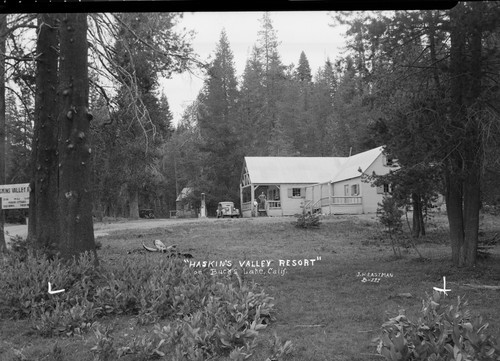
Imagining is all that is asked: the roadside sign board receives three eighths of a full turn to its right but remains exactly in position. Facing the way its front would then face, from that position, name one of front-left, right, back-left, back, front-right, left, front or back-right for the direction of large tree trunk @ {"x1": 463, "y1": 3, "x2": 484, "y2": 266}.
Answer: back

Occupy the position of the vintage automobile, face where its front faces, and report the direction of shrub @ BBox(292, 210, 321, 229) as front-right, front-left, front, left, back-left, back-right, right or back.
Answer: front

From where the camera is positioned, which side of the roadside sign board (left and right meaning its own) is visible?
front

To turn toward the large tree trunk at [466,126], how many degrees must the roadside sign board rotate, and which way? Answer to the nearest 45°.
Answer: approximately 45° to its left

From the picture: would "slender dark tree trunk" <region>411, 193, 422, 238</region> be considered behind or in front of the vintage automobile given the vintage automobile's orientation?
in front
